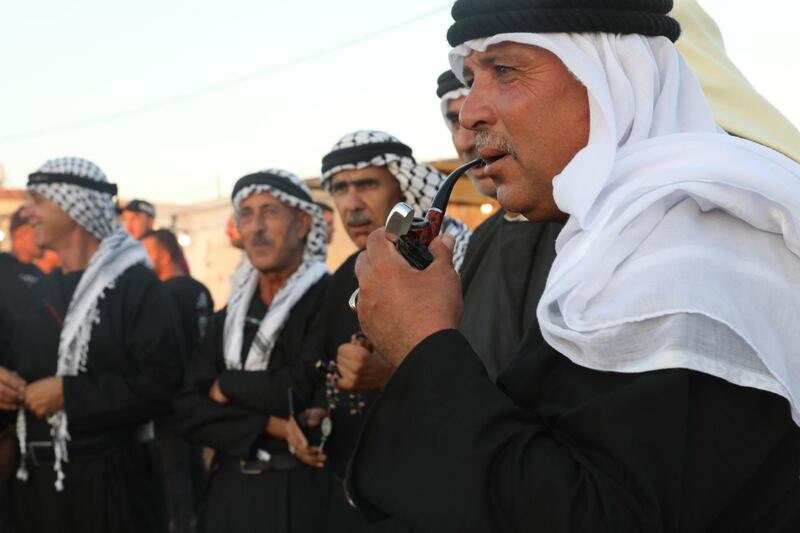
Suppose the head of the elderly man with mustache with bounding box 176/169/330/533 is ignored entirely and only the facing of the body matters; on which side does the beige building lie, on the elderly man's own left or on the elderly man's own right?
on the elderly man's own right

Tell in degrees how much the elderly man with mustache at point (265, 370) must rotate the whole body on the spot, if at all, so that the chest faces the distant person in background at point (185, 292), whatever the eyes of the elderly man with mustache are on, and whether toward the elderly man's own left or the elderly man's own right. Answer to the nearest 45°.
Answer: approximately 135° to the elderly man's own right

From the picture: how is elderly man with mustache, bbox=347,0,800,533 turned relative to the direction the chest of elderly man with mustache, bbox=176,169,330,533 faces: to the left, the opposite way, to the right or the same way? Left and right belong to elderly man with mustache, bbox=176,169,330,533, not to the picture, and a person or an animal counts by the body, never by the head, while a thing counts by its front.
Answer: to the right

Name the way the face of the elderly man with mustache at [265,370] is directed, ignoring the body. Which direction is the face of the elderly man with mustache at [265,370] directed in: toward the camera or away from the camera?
toward the camera

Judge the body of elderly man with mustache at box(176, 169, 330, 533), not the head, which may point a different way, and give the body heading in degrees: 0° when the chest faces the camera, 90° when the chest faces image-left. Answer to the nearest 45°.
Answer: approximately 45°

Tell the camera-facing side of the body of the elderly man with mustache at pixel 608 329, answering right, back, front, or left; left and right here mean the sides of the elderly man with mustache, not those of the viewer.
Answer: left

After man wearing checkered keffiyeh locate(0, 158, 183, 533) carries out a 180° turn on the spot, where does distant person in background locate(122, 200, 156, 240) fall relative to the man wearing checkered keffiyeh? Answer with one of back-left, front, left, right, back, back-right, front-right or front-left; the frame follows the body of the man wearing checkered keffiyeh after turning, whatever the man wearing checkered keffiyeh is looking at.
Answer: front-left

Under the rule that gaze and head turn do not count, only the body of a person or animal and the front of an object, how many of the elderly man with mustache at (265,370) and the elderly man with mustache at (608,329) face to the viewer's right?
0

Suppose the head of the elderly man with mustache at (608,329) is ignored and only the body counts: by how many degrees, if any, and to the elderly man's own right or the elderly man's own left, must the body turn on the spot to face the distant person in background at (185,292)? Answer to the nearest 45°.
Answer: approximately 45° to the elderly man's own right

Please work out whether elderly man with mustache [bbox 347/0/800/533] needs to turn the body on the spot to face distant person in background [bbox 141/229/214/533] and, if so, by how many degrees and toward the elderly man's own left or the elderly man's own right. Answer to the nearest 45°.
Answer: approximately 45° to the elderly man's own right

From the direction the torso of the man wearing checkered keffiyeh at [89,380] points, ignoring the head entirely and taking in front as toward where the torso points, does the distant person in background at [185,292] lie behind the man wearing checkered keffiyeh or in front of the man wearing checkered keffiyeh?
behind

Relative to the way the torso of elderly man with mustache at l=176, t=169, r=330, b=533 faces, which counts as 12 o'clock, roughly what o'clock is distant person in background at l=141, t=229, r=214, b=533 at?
The distant person in background is roughly at 4 o'clock from the elderly man with mustache.
